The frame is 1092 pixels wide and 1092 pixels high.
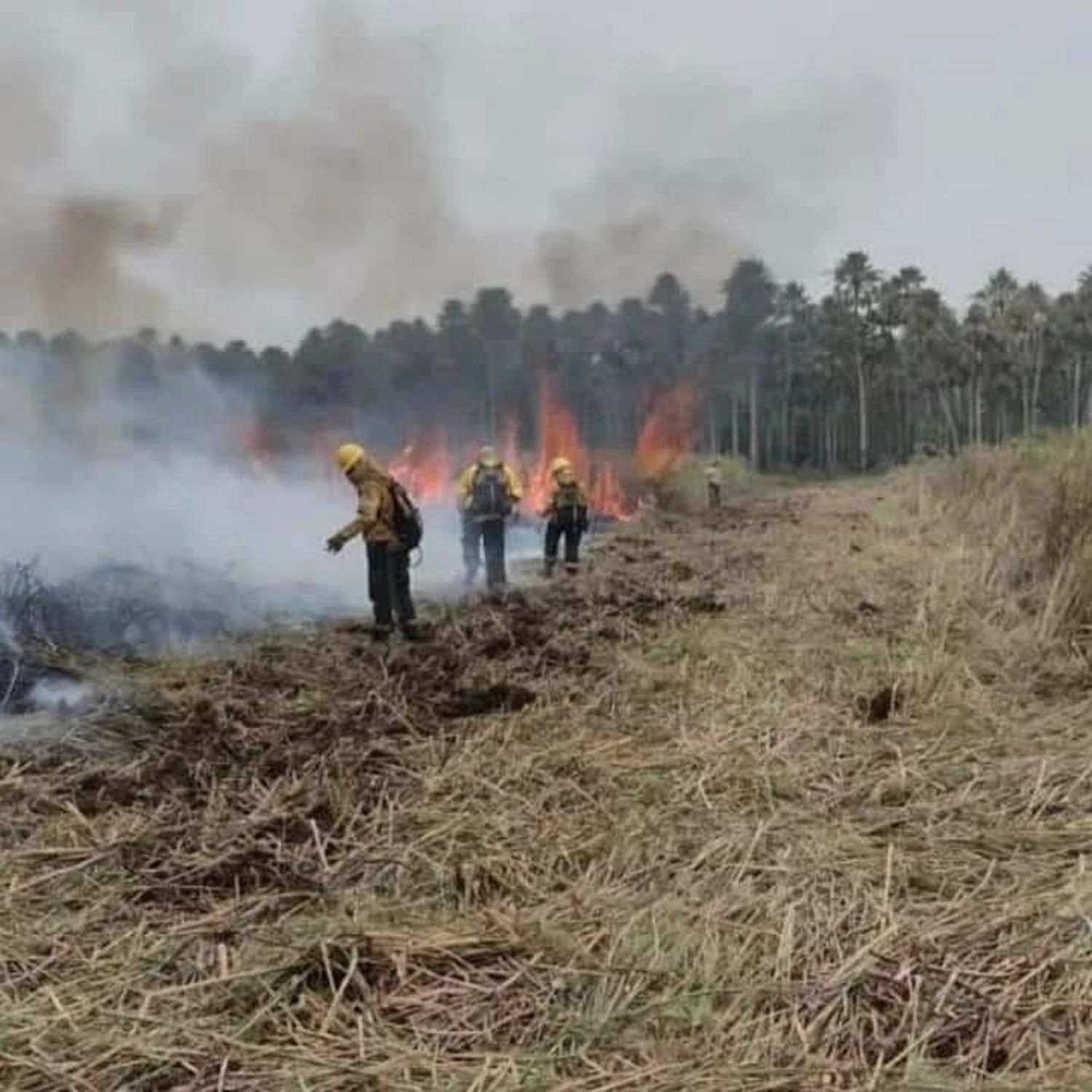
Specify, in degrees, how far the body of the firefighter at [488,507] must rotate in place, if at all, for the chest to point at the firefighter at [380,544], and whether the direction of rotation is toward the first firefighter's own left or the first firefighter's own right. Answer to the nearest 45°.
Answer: approximately 180°

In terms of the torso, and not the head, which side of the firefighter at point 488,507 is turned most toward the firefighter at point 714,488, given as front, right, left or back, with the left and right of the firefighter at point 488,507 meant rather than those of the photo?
front

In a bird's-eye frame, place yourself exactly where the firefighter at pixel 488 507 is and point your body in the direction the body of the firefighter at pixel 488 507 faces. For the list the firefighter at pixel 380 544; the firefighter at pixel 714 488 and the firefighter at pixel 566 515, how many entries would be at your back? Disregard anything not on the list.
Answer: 1

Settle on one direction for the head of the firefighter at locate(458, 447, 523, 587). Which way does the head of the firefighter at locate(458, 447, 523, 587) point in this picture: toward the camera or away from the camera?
away from the camera

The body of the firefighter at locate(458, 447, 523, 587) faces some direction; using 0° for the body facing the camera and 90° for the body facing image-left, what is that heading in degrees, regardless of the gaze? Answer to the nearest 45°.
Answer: approximately 180°

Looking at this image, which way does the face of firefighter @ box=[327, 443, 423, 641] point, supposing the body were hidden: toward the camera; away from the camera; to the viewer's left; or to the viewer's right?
to the viewer's left

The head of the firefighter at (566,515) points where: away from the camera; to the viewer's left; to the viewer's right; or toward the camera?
toward the camera

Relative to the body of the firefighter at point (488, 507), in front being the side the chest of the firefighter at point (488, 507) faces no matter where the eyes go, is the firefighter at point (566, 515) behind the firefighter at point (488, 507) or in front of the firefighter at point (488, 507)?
in front
